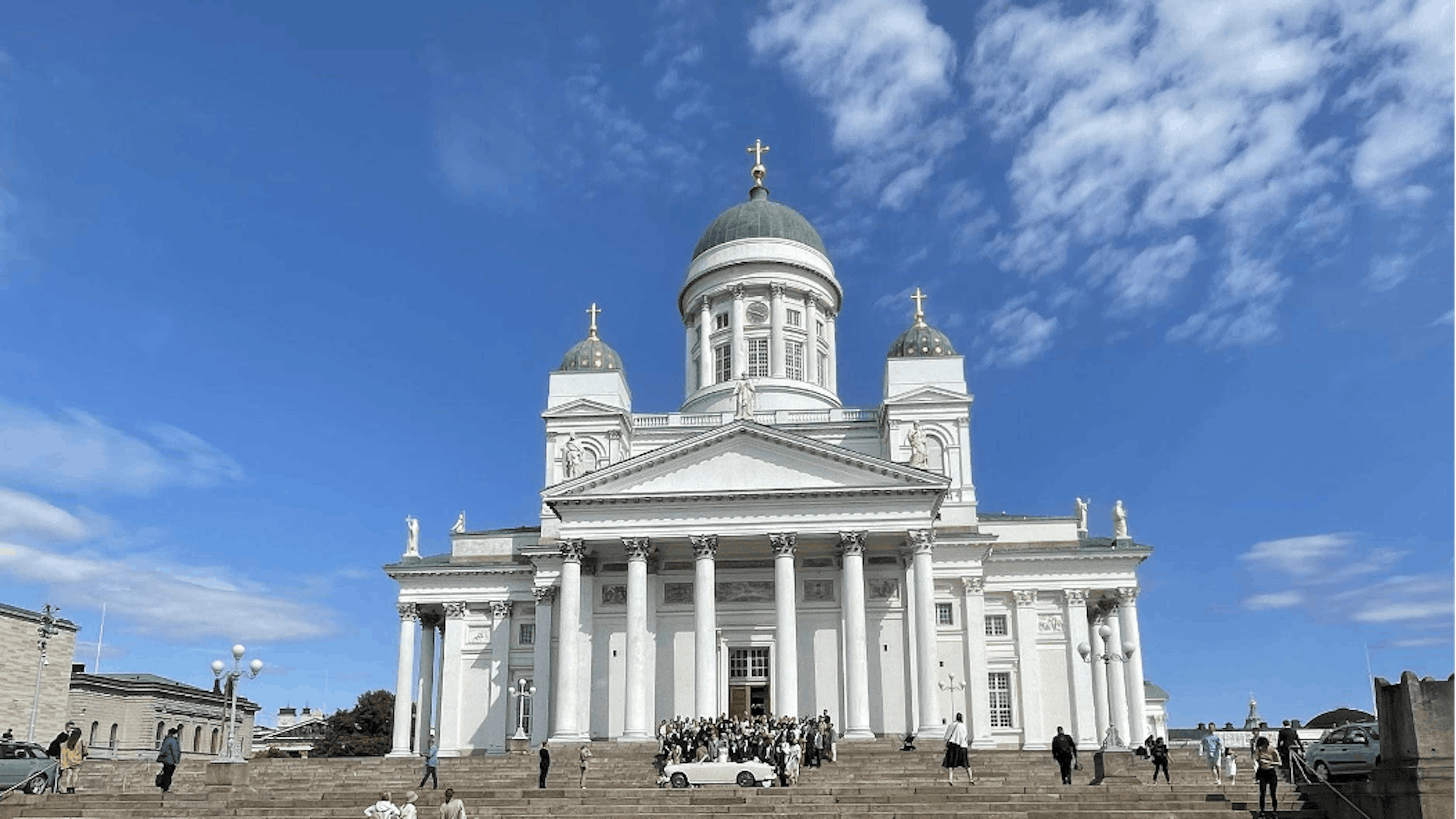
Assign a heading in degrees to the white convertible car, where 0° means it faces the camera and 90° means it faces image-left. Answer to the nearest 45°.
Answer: approximately 90°

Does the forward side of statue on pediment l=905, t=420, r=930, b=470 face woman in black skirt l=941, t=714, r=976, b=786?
yes

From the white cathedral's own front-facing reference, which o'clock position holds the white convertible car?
The white convertible car is roughly at 12 o'clock from the white cathedral.

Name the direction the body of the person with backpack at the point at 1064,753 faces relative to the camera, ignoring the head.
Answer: away from the camera

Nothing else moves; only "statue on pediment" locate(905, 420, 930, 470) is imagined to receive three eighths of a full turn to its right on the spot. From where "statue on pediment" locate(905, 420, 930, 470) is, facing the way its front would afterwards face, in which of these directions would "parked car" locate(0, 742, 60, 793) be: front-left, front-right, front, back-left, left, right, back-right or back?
left

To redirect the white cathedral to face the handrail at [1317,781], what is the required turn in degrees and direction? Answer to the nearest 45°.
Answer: approximately 45° to its left

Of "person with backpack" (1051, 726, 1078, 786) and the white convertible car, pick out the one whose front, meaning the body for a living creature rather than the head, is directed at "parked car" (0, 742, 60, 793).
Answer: the white convertible car

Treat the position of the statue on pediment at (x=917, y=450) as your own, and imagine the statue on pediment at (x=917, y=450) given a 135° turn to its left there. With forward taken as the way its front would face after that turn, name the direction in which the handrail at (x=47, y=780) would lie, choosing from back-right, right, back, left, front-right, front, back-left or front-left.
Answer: back

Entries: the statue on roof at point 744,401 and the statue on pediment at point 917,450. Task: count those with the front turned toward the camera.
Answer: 2

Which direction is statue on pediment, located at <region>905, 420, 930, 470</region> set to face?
toward the camera

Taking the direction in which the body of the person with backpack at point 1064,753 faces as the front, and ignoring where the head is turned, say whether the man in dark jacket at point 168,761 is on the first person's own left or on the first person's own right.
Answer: on the first person's own left

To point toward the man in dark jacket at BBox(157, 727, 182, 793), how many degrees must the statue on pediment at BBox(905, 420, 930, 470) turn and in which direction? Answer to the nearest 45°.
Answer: approximately 45° to its right
